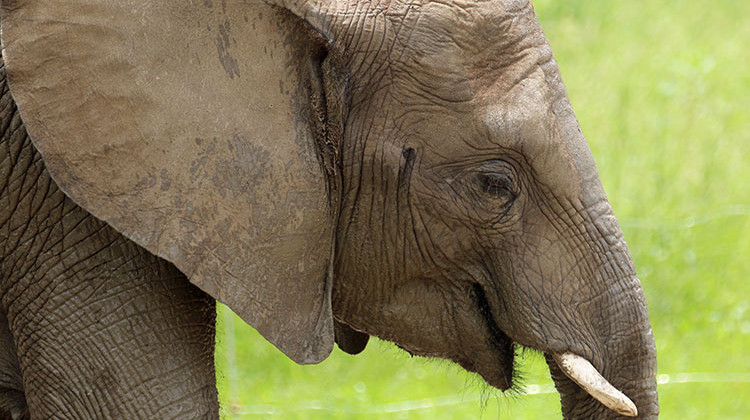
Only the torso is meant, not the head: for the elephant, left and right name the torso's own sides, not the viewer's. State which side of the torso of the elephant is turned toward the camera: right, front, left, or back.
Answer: right

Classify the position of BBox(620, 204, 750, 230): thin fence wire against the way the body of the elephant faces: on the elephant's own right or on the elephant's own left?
on the elephant's own left
